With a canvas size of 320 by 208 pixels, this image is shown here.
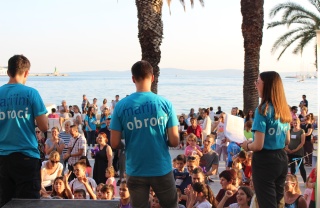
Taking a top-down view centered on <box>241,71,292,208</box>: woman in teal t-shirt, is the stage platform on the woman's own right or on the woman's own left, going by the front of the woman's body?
on the woman's own left

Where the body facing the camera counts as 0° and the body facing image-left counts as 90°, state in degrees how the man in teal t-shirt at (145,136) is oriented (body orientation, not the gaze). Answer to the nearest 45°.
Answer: approximately 180°

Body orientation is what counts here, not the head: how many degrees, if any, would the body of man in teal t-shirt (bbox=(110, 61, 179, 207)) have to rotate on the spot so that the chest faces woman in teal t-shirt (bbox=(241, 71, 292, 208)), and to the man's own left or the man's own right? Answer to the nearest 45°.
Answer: approximately 90° to the man's own right

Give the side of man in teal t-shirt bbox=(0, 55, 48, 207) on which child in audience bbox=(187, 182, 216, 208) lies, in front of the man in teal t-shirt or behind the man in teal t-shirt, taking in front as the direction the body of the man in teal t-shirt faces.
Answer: in front

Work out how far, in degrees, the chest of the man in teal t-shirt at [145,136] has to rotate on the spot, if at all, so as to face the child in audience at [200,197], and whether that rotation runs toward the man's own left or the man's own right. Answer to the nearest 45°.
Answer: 0° — they already face them

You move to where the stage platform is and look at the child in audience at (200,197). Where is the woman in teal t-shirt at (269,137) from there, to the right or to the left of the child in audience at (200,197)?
right

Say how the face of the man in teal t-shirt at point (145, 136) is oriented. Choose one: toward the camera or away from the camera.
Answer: away from the camera

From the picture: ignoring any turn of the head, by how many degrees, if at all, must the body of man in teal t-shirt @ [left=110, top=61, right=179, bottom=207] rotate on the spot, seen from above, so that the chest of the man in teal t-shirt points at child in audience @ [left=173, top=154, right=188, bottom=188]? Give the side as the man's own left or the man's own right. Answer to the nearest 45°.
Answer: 0° — they already face them

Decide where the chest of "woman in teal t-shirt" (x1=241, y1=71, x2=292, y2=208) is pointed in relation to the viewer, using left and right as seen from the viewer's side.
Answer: facing away from the viewer and to the left of the viewer

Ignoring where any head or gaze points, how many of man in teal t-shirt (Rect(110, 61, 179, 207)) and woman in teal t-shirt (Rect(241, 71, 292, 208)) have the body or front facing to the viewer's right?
0
